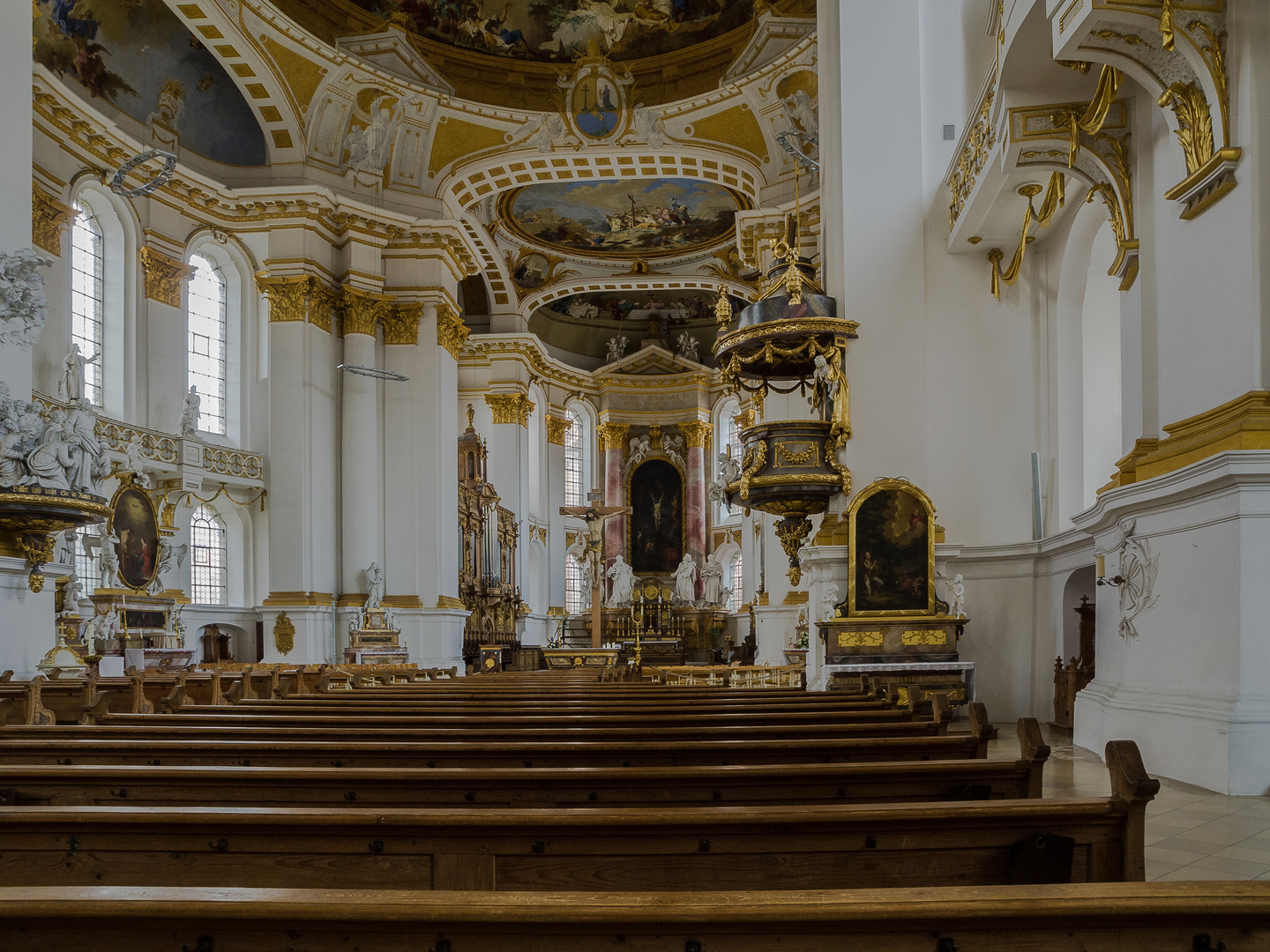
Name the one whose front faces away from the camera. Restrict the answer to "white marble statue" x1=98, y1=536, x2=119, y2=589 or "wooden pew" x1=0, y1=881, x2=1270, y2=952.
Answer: the wooden pew

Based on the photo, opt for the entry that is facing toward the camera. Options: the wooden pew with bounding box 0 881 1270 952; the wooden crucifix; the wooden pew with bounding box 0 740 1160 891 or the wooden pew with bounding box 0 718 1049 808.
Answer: the wooden crucifix

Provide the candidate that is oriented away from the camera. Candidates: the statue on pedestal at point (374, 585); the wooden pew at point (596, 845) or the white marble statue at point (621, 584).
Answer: the wooden pew

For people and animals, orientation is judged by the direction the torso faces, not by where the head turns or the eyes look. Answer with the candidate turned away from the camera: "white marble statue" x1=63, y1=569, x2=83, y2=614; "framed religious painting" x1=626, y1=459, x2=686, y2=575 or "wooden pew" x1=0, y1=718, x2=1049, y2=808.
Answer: the wooden pew

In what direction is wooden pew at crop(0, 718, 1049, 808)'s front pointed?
away from the camera

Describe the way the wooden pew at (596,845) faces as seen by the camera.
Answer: facing away from the viewer

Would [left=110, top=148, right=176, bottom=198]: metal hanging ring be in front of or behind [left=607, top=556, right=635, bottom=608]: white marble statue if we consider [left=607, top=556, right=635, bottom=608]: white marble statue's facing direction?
in front

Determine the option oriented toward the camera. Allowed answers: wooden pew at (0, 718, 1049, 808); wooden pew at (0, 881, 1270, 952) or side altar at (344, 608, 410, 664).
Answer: the side altar

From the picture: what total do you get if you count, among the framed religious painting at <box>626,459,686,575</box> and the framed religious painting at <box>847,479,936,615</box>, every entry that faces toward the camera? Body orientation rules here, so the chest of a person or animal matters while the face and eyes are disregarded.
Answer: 2

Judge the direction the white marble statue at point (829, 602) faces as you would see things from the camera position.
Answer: facing the viewer and to the left of the viewer

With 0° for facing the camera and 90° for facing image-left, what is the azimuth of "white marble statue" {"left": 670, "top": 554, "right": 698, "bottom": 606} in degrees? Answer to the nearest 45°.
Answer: approximately 45°

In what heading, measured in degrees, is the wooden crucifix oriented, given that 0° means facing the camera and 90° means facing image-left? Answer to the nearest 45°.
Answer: approximately 0°

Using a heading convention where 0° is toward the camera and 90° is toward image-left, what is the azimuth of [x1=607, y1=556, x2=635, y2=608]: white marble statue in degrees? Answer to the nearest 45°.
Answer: approximately 0°
